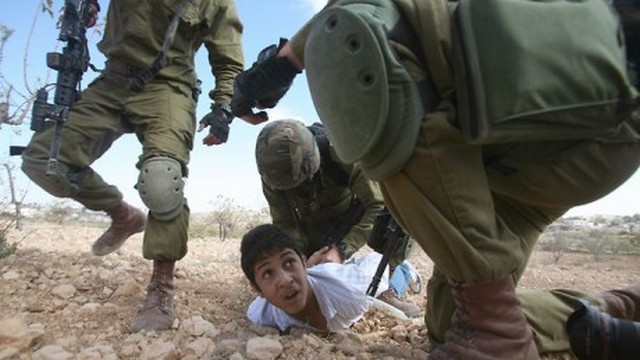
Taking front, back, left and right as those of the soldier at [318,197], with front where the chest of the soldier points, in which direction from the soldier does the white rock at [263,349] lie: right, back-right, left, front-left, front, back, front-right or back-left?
front-left

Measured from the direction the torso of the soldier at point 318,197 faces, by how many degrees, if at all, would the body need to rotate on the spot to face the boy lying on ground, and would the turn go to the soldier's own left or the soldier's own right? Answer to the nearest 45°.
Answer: approximately 45° to the soldier's own left

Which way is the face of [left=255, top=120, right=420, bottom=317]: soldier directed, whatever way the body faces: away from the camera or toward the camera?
toward the camera

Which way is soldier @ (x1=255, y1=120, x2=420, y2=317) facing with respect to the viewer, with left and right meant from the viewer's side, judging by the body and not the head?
facing the viewer and to the left of the viewer

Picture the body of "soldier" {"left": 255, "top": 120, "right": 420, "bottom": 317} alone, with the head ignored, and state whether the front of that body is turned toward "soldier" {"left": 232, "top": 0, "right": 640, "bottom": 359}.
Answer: no
